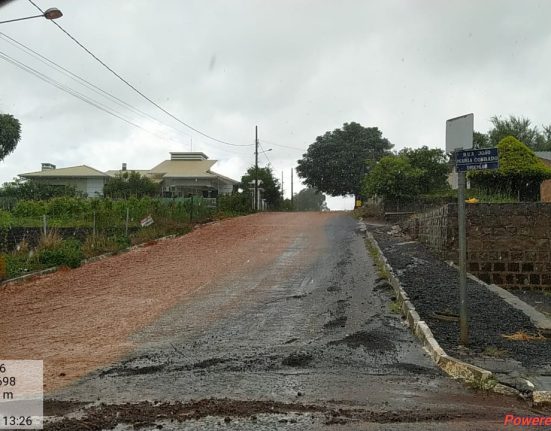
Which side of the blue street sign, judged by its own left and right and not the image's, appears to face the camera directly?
front

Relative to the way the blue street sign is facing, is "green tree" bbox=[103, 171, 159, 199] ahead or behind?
behind

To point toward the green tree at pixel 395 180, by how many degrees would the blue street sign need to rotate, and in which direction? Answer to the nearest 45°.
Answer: approximately 180°

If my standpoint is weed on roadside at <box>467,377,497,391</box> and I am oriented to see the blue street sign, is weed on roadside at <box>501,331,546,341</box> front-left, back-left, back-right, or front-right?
front-right

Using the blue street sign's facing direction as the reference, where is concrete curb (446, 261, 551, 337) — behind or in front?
behind

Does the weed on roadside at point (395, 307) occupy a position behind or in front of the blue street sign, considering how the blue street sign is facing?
behind

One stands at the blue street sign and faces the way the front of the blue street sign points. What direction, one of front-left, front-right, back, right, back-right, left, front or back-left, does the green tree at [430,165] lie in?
back

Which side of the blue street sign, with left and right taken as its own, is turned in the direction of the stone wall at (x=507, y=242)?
back

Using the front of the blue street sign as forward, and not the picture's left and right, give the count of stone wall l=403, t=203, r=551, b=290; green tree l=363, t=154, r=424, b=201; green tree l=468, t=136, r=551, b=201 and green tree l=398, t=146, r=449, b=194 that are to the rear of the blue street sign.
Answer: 4
